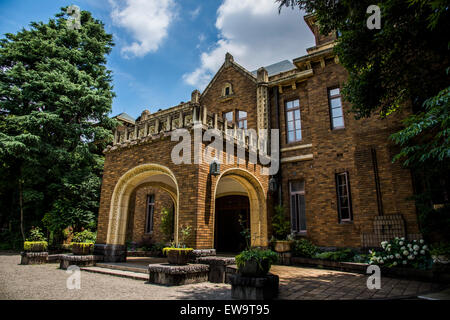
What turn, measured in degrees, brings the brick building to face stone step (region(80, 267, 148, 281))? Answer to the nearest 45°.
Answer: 0° — it already faces it

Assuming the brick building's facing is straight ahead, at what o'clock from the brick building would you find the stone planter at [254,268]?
The stone planter is roughly at 11 o'clock from the brick building.

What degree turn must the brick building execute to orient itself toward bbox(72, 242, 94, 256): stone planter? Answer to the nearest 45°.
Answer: approximately 45° to its right

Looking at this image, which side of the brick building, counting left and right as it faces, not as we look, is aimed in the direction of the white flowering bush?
left

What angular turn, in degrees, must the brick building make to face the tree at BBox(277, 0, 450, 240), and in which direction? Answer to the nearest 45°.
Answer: approximately 90° to its left

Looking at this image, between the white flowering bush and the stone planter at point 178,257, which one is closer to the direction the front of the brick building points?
the stone planter

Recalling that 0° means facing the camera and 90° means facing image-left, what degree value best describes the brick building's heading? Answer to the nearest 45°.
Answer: approximately 45°

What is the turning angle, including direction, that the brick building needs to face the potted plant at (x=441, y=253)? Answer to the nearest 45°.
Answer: approximately 90° to its left

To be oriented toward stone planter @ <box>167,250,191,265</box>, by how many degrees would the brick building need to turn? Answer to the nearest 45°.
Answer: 0° — it already faces it

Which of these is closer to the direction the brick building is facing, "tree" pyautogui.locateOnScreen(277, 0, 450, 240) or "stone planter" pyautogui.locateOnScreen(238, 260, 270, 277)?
the stone planter

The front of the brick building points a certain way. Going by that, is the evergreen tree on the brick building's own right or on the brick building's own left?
on the brick building's own right
